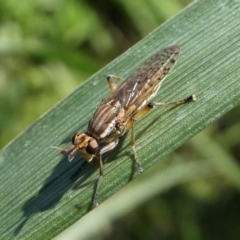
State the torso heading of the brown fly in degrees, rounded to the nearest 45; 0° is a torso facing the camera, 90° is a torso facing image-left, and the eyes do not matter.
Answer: approximately 45°
